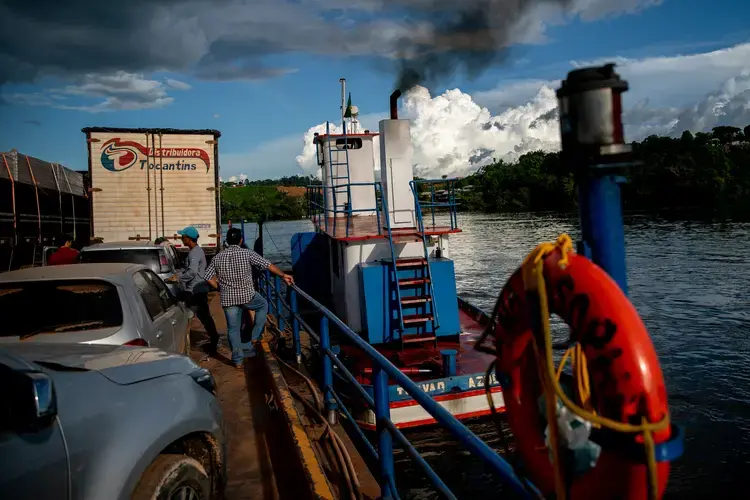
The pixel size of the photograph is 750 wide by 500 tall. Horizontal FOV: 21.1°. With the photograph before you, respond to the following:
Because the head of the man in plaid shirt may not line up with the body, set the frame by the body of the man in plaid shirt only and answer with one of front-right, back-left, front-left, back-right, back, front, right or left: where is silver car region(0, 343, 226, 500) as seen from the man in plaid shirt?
back

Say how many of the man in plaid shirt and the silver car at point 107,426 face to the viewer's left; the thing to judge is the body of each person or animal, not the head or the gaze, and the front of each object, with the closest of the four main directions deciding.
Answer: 0

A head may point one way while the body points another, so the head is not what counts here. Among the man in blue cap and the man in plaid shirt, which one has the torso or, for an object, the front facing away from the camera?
the man in plaid shirt

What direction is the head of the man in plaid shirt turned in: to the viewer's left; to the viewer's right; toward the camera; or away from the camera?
away from the camera

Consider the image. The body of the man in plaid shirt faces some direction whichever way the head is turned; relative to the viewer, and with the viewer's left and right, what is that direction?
facing away from the viewer
